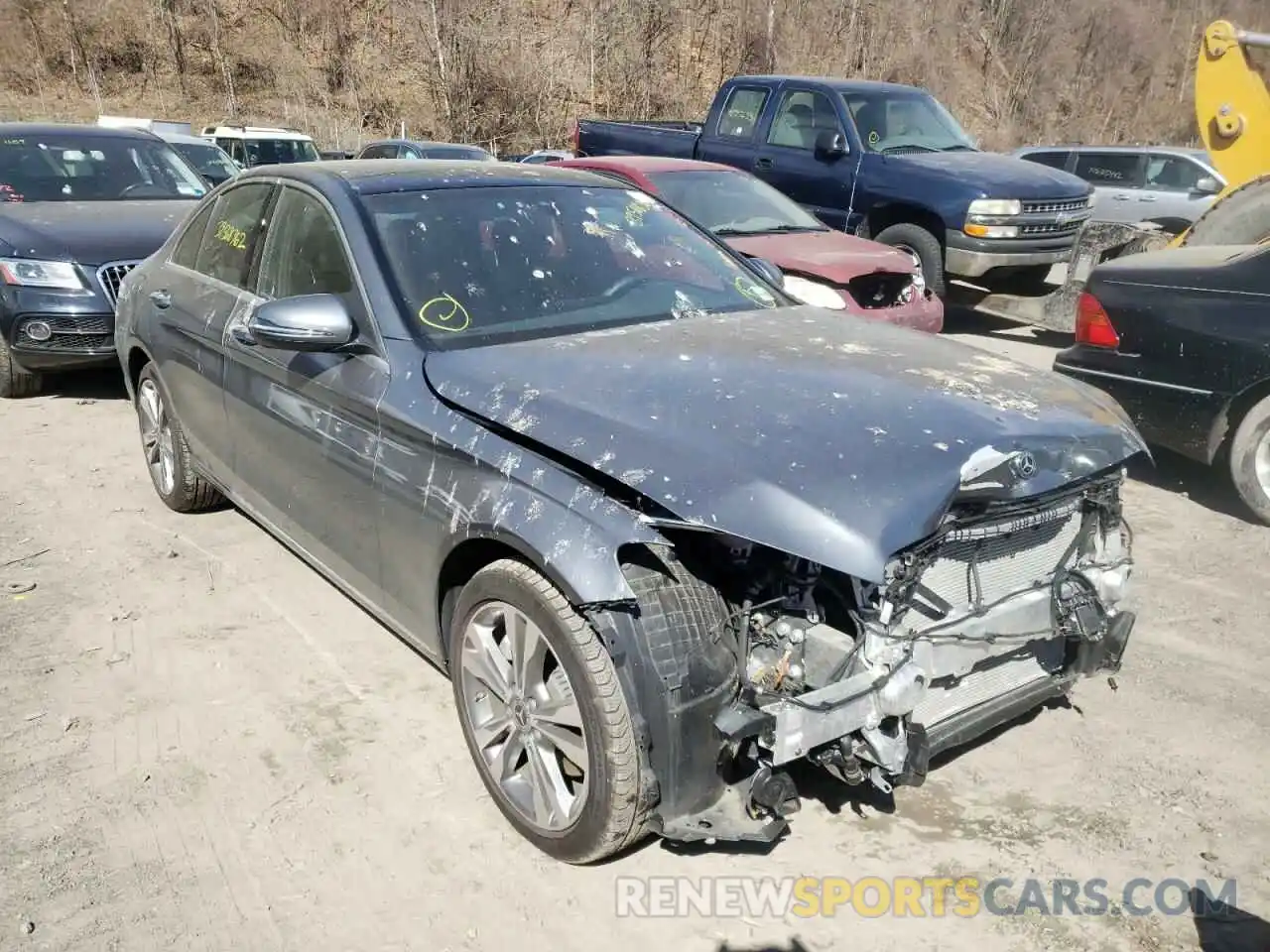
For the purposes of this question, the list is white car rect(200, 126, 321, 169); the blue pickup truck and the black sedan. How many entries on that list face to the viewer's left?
0

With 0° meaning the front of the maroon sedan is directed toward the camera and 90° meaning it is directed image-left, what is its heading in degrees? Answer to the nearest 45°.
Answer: approximately 315°

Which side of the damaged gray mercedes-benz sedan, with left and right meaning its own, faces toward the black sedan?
left

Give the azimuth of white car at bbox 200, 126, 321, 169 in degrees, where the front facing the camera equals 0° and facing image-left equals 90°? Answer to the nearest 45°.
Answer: approximately 315°

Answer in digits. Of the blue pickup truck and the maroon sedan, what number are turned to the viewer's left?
0

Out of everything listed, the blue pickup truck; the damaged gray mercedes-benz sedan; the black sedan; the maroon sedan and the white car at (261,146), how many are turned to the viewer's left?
0

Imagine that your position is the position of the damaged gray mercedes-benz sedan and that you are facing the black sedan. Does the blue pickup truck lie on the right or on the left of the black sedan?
left

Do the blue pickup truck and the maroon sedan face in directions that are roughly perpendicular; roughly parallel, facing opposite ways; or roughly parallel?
roughly parallel

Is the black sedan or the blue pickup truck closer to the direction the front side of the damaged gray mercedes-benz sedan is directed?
the black sedan

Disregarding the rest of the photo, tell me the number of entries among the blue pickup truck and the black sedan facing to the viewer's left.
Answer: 0

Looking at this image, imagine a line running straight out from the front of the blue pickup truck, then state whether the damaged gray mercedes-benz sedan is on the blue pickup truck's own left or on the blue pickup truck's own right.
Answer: on the blue pickup truck's own right

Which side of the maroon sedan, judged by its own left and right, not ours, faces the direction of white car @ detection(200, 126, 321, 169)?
back
